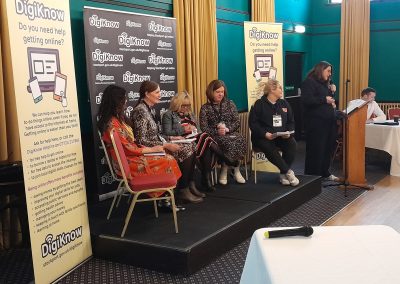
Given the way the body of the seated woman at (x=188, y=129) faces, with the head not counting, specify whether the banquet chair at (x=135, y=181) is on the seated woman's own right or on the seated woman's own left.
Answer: on the seated woman's own right

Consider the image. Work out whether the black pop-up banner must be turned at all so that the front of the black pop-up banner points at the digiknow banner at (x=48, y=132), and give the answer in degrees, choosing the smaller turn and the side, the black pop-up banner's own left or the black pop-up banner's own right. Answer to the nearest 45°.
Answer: approximately 45° to the black pop-up banner's own right

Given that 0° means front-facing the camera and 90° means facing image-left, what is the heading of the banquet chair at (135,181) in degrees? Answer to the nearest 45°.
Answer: approximately 270°

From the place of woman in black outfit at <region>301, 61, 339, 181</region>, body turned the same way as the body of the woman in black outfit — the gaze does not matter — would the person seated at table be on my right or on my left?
on my left

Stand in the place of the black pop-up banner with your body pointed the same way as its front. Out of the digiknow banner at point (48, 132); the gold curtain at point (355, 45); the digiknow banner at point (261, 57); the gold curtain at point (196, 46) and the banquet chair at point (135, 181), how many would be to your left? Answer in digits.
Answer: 3

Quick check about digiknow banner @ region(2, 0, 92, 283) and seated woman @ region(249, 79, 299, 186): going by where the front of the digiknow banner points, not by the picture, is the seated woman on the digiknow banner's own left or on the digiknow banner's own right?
on the digiknow banner's own left

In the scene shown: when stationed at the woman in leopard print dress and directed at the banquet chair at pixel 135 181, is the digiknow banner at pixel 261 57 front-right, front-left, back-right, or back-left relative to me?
back-left
